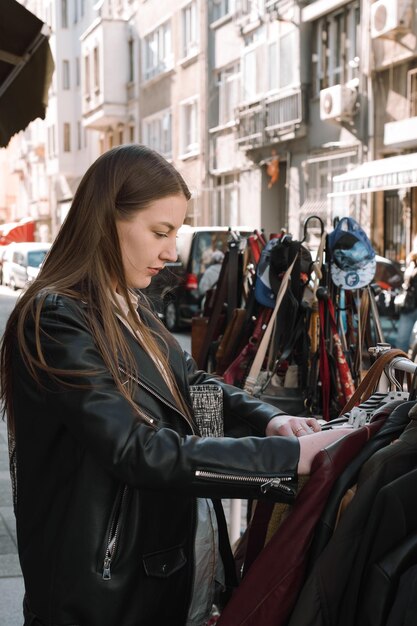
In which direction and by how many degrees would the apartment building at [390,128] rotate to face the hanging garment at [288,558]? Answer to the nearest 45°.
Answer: approximately 45° to its left

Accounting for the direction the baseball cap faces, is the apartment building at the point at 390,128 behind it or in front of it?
behind

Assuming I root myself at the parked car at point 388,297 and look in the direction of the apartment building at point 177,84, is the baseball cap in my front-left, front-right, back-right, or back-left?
back-left

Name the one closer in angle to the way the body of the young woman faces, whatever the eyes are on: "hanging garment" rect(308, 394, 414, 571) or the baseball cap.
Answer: the hanging garment

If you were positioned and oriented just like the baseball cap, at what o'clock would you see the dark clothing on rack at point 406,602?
The dark clothing on rack is roughly at 12 o'clock from the baseball cap.

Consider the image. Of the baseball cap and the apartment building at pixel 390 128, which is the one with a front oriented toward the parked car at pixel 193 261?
the apartment building

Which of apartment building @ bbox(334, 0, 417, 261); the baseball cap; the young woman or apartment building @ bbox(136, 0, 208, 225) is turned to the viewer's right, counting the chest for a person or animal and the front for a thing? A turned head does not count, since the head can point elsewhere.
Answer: the young woman

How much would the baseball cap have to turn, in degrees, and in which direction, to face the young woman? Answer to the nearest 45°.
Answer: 0° — it already faces them

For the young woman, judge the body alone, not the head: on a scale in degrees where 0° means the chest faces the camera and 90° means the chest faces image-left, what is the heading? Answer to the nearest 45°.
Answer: approximately 270°

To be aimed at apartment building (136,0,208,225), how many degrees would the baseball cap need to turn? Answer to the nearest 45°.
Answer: approximately 180°
